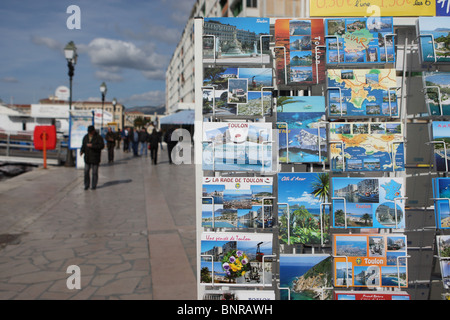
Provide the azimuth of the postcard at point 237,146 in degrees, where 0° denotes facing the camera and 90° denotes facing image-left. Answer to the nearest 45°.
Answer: approximately 0°

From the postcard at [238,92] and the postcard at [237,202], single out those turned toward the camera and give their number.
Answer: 2

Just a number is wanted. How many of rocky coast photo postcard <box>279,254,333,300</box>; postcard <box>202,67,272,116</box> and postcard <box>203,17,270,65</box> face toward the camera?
3

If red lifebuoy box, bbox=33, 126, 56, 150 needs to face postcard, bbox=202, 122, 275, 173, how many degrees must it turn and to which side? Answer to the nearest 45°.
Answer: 0° — it already faces it

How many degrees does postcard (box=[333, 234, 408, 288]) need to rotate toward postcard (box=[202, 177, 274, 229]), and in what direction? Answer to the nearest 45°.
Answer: approximately 90° to its right

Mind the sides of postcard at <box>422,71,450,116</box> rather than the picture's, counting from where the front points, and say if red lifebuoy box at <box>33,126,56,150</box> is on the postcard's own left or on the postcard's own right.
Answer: on the postcard's own right
